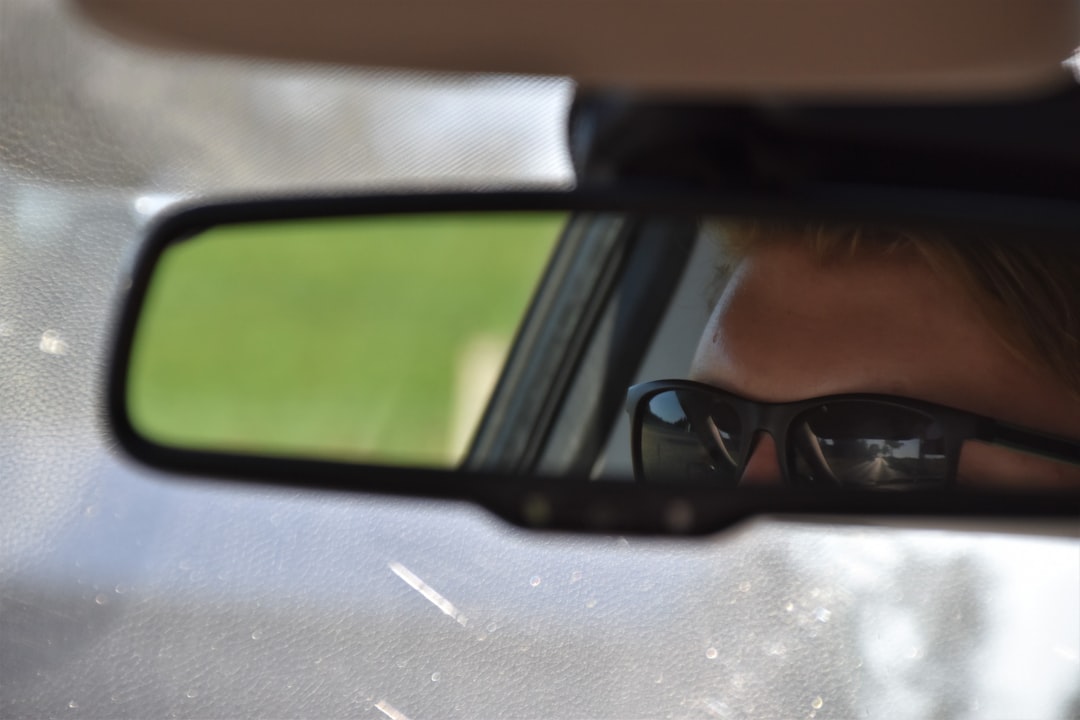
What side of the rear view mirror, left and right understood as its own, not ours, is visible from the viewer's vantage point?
front
